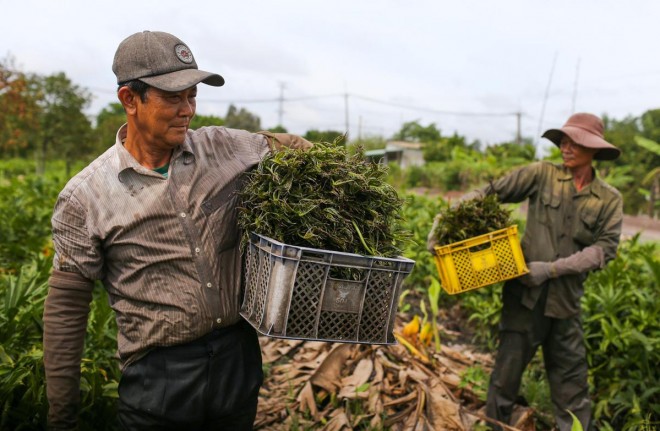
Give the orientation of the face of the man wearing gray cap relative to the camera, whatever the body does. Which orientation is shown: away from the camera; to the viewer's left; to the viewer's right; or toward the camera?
to the viewer's right

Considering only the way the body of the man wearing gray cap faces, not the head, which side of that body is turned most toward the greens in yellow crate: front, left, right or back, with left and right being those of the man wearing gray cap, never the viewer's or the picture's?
left

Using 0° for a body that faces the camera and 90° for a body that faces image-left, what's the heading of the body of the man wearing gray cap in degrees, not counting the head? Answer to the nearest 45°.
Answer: approximately 315°
